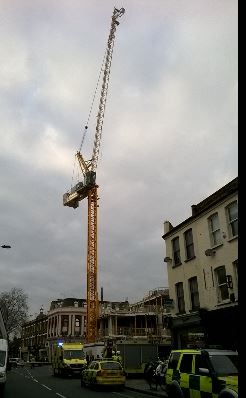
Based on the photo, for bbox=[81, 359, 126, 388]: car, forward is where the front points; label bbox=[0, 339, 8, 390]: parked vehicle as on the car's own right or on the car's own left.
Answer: on the car's own left

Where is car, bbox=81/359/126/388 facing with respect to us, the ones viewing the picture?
facing away from the viewer and to the left of the viewer

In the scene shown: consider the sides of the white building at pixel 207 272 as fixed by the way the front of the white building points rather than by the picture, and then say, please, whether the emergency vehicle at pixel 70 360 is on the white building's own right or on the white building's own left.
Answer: on the white building's own right

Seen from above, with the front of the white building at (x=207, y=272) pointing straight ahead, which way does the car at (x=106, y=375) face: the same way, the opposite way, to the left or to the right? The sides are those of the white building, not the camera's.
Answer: to the right
